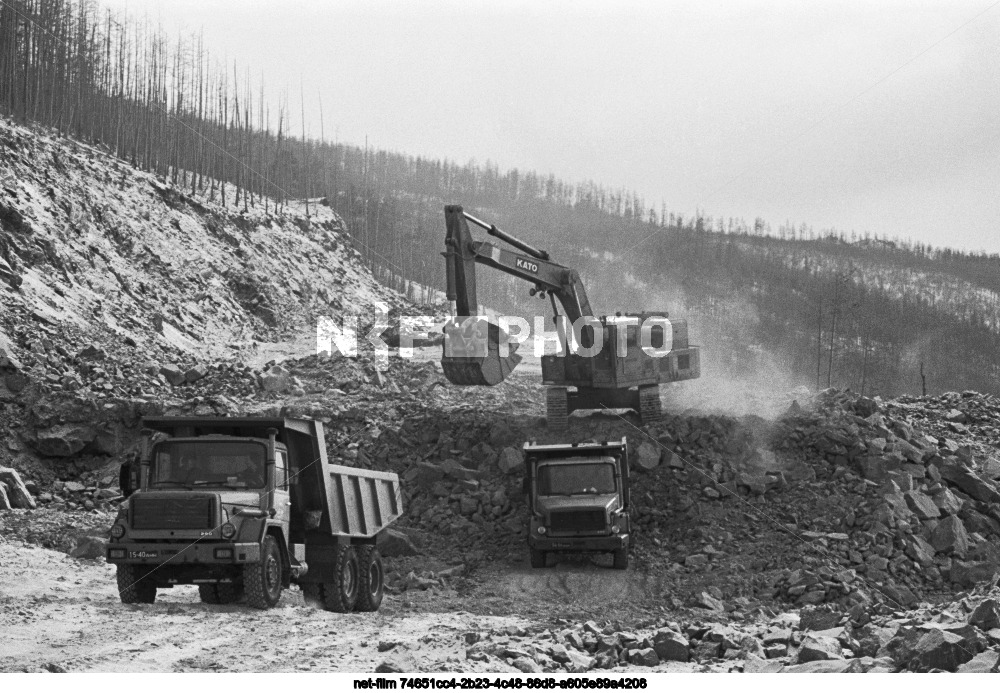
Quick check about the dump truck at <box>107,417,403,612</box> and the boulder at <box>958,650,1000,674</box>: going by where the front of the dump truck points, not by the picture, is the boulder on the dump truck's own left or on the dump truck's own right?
on the dump truck's own left

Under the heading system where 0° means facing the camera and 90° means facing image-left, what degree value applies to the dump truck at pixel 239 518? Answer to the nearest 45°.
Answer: approximately 45°

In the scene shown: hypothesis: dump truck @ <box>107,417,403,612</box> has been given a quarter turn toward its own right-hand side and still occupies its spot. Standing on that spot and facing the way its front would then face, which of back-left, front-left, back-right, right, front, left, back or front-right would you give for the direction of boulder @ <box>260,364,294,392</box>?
front-right

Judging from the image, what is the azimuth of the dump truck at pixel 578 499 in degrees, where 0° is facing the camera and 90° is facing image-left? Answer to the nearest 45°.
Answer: approximately 0°

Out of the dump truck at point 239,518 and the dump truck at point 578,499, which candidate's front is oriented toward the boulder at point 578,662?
the dump truck at point 578,499

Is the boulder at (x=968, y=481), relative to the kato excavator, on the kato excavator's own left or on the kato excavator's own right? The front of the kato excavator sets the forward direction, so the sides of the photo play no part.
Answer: on the kato excavator's own left

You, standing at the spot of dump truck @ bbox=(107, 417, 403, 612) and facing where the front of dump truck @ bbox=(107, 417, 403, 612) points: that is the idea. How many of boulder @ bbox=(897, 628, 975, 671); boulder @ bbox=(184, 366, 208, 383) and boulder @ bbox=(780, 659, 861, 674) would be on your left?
2
